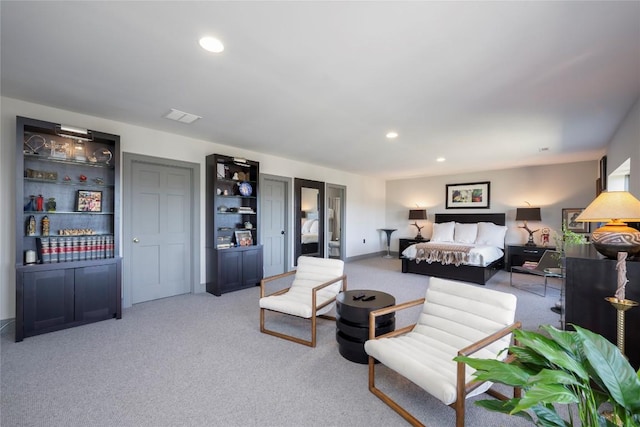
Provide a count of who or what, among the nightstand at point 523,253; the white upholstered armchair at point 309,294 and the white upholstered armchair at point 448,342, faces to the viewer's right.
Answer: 0

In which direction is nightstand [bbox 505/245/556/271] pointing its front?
toward the camera

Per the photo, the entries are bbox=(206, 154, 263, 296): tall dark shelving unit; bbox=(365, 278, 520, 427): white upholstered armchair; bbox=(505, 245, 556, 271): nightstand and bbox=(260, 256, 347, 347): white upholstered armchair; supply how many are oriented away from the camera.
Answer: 0

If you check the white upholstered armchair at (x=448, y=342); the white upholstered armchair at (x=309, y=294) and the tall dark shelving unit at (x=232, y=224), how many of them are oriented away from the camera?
0

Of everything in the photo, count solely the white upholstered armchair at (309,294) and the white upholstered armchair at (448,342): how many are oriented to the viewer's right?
0

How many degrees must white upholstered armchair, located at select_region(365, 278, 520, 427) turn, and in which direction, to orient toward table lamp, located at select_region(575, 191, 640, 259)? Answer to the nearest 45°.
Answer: approximately 180°

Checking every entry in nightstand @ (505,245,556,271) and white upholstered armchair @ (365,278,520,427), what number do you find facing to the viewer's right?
0

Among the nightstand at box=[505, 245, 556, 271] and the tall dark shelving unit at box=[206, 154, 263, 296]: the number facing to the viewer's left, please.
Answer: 0

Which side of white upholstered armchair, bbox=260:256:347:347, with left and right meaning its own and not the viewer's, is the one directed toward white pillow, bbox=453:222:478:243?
back

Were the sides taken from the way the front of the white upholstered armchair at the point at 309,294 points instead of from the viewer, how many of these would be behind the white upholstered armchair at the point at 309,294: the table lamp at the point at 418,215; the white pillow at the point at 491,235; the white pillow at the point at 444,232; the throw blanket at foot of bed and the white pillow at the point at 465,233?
5

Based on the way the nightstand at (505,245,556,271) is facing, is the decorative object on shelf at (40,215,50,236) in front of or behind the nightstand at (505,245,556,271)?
in front

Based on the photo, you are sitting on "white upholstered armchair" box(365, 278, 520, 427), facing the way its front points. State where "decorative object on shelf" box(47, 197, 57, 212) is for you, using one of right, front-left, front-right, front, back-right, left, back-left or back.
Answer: front-right
